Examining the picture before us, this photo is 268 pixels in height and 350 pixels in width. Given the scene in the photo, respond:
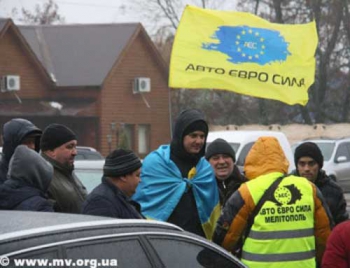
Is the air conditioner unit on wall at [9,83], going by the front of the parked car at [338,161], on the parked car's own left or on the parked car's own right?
on the parked car's own right

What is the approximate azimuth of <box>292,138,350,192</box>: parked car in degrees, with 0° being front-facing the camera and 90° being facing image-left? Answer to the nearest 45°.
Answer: approximately 45°

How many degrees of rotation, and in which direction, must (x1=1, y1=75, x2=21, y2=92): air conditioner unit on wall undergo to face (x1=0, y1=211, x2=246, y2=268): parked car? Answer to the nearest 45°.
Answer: approximately 45° to its right

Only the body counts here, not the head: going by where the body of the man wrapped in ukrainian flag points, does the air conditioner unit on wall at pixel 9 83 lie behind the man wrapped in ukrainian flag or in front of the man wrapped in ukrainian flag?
behind

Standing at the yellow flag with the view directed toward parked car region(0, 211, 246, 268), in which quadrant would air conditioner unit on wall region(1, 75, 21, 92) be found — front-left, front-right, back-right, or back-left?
back-right

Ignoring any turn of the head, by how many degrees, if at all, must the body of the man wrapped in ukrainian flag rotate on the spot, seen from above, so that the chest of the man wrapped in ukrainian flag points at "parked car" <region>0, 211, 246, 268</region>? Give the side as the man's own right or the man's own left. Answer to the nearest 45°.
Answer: approximately 45° to the man's own right

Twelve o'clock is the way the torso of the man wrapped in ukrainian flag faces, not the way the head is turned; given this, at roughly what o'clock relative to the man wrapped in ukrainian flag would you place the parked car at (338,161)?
The parked car is roughly at 8 o'clock from the man wrapped in ukrainian flag.
